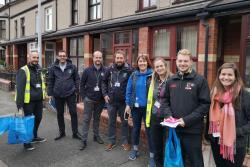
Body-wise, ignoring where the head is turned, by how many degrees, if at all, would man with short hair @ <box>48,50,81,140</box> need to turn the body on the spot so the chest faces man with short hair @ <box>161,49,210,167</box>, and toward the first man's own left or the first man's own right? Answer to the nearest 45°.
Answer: approximately 45° to the first man's own left

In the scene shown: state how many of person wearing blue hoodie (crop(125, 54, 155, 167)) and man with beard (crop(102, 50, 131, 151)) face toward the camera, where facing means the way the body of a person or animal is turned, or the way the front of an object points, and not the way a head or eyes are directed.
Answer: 2

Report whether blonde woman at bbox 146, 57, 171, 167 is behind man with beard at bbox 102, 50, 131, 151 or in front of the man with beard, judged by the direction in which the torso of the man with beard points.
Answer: in front

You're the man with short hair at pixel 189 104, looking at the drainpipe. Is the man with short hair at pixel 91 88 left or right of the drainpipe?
left

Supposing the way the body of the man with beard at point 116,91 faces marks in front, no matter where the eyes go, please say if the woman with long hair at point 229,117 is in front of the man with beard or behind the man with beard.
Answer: in front

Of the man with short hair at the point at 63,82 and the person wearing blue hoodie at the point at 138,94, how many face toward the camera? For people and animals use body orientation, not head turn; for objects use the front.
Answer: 2

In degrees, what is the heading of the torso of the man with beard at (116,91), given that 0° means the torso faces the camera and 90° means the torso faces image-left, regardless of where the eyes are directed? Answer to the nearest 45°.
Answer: approximately 0°
